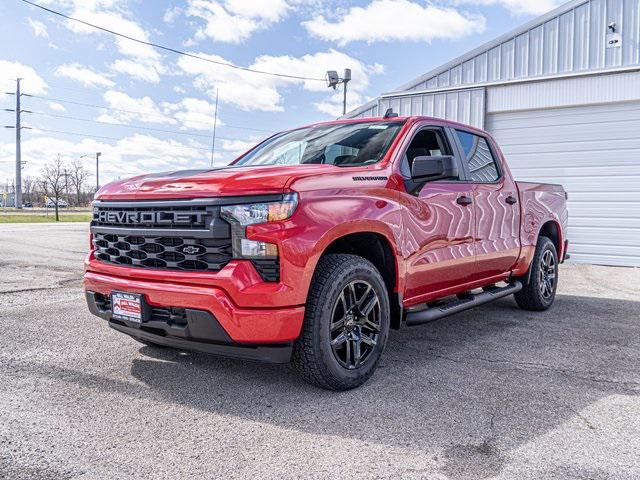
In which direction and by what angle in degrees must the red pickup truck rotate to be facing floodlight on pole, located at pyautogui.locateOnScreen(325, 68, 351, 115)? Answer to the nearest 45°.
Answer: approximately 135° to its right

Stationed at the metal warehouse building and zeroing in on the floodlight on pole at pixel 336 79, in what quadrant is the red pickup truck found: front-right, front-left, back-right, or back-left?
back-left

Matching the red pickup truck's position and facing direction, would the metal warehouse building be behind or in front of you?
behind

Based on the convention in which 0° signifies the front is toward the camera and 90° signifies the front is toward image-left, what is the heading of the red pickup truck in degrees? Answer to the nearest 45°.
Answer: approximately 45°

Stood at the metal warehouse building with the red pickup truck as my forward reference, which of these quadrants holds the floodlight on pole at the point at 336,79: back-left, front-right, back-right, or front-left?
back-right
